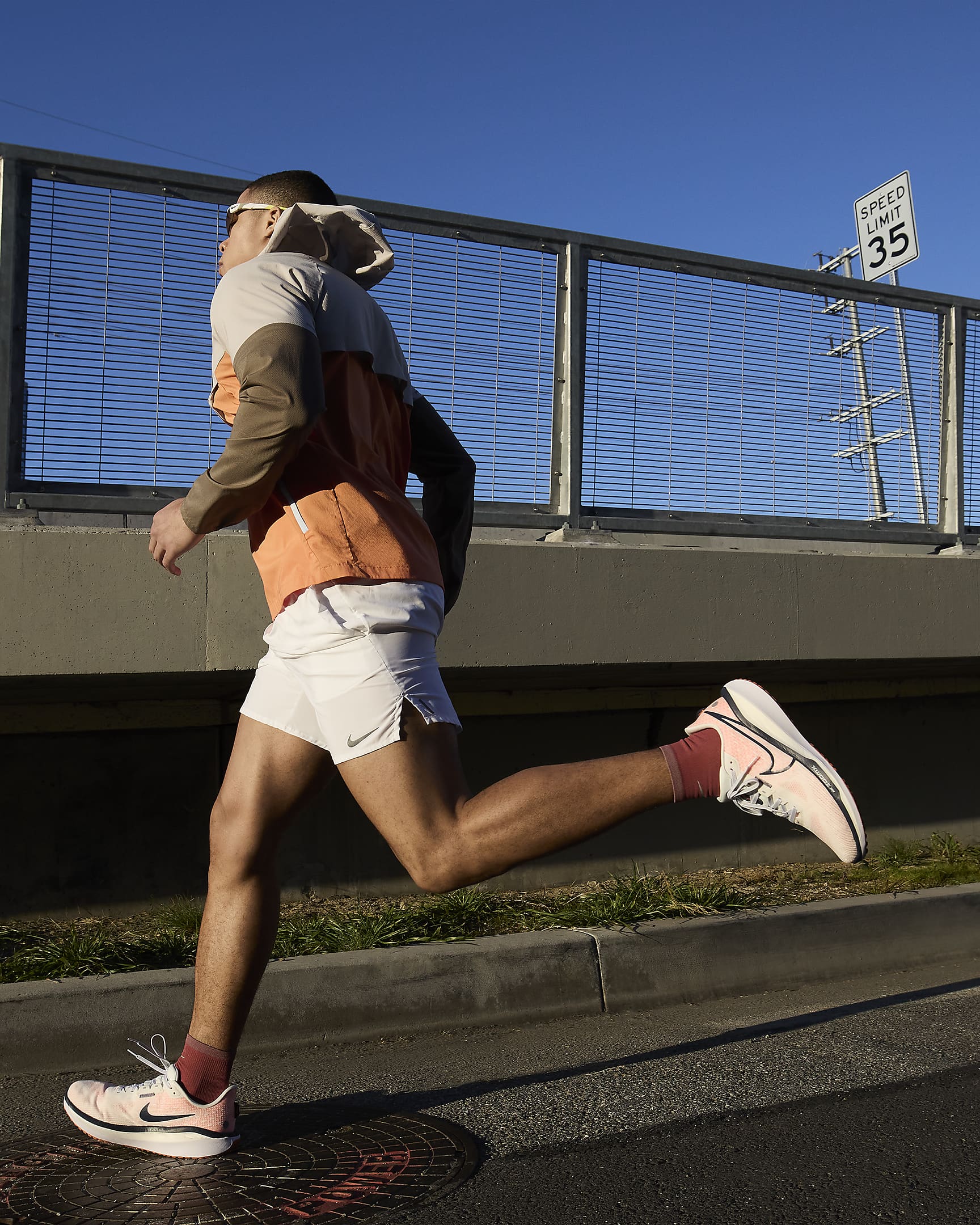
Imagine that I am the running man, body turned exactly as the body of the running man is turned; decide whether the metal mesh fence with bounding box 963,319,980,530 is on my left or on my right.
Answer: on my right

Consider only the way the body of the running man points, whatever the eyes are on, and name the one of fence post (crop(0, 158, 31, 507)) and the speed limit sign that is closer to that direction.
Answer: the fence post

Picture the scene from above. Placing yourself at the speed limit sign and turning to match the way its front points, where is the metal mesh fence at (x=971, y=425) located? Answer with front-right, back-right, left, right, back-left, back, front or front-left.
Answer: front-left

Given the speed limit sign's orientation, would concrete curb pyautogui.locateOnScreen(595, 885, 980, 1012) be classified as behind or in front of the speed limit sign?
in front

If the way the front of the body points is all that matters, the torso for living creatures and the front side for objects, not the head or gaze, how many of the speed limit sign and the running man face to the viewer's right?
0

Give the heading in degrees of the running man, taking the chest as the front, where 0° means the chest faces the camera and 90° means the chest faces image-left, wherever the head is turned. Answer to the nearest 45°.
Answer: approximately 90°

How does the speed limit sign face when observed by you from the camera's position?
facing the viewer and to the left of the viewer

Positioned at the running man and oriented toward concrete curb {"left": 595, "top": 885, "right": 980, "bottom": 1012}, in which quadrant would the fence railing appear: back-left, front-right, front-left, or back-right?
front-left

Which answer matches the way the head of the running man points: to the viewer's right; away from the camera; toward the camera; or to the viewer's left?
to the viewer's left

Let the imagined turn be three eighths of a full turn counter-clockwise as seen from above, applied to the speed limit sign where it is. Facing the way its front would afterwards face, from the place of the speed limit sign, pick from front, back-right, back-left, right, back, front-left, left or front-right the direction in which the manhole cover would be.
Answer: right

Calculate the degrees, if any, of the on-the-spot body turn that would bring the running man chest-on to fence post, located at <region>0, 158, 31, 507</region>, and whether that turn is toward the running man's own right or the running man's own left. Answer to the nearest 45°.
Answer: approximately 45° to the running man's own right
